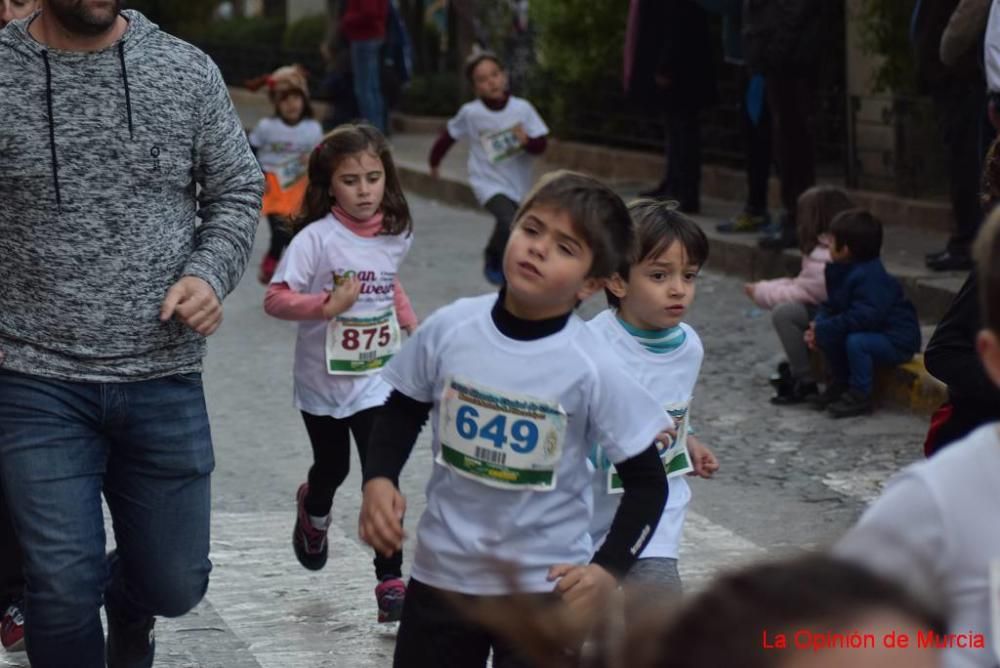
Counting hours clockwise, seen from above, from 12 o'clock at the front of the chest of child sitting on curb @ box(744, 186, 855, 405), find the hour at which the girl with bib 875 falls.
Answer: The girl with bib 875 is roughly at 10 o'clock from the child sitting on curb.

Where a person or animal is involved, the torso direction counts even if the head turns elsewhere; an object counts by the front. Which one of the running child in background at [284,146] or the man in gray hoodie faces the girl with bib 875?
the running child in background

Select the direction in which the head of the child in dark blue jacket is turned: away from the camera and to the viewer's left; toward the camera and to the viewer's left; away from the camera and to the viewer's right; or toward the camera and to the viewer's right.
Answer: away from the camera and to the viewer's left

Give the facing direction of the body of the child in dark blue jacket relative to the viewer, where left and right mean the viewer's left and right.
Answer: facing to the left of the viewer

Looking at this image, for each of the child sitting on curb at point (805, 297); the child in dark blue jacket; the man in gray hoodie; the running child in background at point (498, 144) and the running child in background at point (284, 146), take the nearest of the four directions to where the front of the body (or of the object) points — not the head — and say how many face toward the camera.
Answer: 3

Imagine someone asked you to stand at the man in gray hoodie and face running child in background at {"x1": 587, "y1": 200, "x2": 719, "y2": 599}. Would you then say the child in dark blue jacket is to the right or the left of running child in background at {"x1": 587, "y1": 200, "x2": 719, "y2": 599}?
left

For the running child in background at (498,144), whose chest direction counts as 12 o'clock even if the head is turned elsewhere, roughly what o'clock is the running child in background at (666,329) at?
the running child in background at (666,329) is roughly at 12 o'clock from the running child in background at (498,144).

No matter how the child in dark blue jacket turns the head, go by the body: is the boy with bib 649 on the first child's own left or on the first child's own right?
on the first child's own left

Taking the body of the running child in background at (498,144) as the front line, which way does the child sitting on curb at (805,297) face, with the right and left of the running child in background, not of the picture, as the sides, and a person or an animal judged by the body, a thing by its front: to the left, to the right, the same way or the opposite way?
to the right

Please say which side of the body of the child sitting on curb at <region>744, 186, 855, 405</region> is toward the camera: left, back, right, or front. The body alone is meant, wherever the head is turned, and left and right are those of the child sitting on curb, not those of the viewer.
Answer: left

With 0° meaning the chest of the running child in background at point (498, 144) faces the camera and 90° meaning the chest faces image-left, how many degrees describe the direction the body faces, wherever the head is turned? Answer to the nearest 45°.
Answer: approximately 0°
